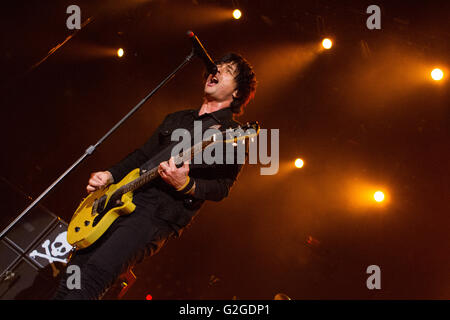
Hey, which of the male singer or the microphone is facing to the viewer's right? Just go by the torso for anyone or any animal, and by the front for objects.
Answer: the microphone

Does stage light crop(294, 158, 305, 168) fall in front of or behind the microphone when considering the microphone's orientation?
in front

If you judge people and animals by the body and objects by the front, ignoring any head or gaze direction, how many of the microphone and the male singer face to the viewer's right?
1

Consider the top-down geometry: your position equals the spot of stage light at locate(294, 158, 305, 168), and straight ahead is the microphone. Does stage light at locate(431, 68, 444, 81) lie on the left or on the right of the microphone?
left

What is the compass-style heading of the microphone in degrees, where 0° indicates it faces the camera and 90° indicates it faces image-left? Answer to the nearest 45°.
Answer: approximately 270°

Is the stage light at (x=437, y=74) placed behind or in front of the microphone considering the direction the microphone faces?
in front

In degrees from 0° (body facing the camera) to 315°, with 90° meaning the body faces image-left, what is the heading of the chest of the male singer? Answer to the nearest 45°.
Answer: approximately 45°
